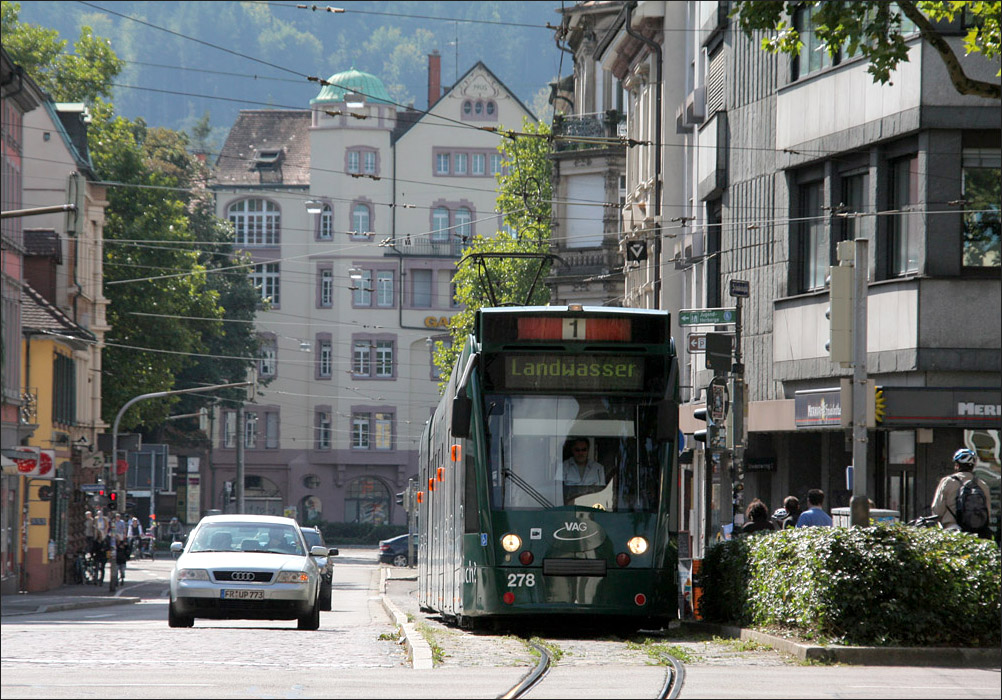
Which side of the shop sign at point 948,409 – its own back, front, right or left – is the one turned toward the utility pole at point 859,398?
front

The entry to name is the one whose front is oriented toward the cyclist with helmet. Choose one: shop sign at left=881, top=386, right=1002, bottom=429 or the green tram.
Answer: the shop sign

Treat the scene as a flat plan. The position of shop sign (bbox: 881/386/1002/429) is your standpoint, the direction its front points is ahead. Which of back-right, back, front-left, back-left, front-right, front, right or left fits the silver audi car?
front-right

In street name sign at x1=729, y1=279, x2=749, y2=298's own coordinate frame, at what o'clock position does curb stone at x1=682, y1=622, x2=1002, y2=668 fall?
The curb stone is roughly at 12 o'clock from the street name sign.

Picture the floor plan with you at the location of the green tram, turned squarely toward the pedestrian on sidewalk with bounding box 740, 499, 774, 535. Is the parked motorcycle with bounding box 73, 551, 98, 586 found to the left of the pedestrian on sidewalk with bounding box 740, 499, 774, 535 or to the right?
left

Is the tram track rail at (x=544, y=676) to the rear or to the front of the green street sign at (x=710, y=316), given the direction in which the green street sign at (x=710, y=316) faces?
to the front

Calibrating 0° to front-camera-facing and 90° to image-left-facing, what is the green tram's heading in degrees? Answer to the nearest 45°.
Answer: approximately 0°

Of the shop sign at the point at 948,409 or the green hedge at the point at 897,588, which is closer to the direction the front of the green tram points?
the green hedge

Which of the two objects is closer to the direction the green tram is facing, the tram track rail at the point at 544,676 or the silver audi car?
the tram track rail

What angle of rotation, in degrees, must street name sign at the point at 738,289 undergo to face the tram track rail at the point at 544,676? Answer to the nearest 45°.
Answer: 0° — it already faces it
